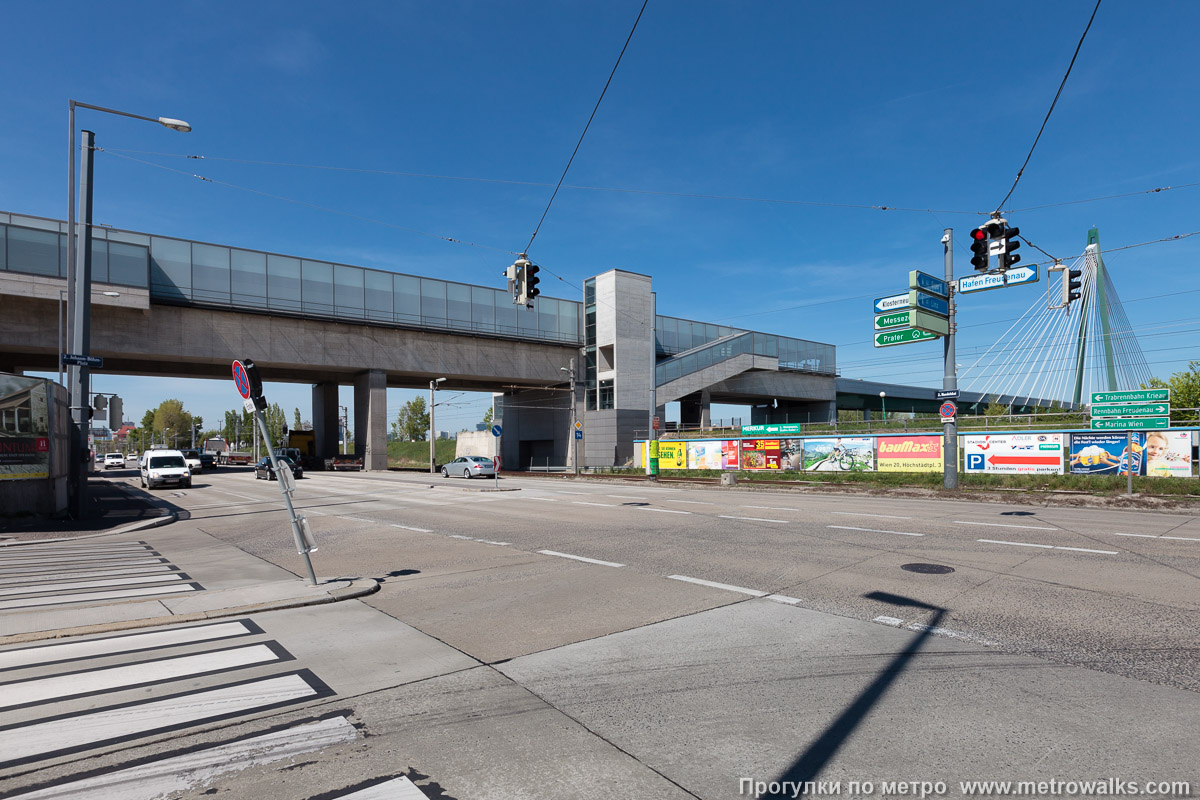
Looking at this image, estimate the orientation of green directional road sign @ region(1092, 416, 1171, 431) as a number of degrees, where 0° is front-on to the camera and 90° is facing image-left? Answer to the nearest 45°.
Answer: approximately 0°

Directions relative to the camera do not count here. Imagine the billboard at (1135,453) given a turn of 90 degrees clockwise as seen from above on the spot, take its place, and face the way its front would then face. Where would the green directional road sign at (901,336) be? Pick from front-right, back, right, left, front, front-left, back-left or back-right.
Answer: front-left

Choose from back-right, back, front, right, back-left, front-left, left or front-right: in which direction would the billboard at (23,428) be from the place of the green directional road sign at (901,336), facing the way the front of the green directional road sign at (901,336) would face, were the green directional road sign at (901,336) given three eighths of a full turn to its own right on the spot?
left
